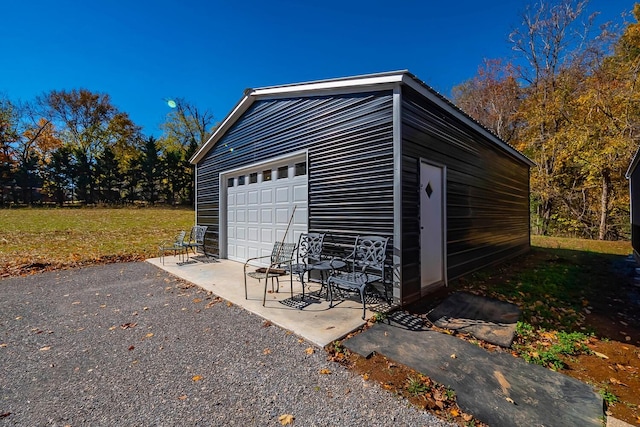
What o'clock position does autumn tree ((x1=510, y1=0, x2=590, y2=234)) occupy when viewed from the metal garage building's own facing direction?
The autumn tree is roughly at 6 o'clock from the metal garage building.

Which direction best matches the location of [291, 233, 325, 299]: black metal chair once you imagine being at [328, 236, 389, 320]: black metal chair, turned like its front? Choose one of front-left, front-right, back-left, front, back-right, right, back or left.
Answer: right

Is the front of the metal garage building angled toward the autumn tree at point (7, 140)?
no

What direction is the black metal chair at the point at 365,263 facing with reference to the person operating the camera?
facing the viewer and to the left of the viewer

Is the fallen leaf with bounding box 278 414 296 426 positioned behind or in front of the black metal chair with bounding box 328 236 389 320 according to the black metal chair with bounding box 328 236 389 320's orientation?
in front

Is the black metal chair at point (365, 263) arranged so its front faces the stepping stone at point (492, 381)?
no

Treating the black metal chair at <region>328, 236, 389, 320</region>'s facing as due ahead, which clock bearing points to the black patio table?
The black patio table is roughly at 2 o'clock from the black metal chair.

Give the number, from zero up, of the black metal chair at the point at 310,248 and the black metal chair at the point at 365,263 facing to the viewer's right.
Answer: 0

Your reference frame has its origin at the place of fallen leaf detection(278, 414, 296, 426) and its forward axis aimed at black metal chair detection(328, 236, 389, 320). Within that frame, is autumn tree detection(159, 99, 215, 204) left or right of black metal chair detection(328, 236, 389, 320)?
left

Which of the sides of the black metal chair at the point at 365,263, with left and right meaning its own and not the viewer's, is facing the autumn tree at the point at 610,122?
back

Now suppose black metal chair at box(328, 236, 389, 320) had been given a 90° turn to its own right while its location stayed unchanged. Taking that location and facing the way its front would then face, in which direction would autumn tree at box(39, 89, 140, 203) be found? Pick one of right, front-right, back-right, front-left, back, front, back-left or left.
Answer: front

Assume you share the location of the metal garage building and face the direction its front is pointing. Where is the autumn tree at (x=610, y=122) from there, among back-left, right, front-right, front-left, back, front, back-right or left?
back

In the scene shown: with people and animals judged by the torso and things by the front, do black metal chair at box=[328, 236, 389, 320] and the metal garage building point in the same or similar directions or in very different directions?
same or similar directions

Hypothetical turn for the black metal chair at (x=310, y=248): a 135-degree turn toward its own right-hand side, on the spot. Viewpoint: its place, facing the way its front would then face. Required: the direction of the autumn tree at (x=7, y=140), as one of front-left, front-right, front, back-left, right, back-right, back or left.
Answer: front-left

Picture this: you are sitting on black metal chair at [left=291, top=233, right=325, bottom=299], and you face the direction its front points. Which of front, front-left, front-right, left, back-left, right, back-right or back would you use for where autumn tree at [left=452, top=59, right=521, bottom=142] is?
back

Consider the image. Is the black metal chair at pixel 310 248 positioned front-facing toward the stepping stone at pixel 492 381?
no

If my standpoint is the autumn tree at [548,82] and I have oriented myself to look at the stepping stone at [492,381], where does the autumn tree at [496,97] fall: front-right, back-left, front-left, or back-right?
back-right

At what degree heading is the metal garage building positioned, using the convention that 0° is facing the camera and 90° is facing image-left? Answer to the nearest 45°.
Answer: approximately 45°

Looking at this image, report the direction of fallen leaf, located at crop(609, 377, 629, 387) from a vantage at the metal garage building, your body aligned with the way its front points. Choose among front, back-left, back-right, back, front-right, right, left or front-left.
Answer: left

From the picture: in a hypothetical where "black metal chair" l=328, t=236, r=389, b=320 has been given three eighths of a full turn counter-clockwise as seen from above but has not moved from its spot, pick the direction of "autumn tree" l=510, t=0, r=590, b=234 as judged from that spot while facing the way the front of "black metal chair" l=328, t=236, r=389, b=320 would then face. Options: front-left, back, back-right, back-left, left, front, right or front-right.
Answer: front-left

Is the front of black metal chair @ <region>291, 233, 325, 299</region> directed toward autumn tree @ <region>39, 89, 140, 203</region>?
no
